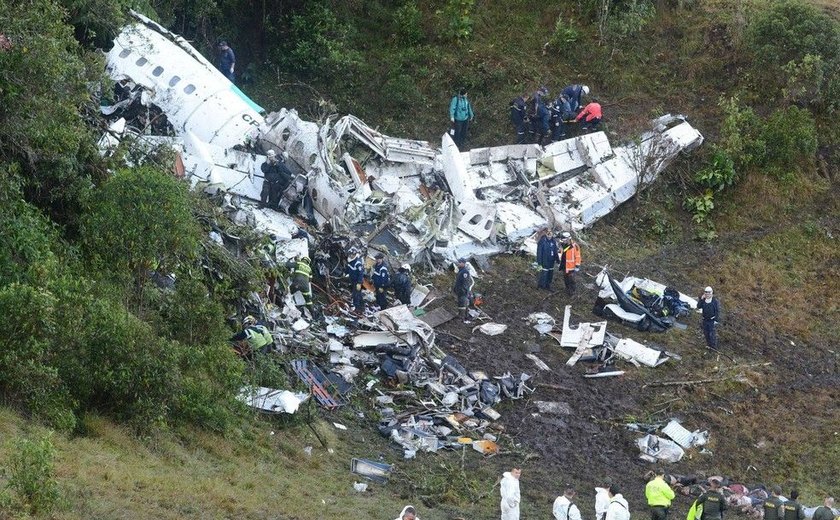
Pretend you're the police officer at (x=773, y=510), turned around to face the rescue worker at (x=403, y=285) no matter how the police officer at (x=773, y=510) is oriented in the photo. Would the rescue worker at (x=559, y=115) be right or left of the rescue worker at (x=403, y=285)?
right

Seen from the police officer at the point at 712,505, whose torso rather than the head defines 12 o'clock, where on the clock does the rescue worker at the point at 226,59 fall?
the rescue worker at the point at 226,59 is roughly at 10 o'clock from the police officer at the point at 712,505.

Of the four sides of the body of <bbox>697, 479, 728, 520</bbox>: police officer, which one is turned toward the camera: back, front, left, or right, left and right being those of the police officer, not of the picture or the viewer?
back

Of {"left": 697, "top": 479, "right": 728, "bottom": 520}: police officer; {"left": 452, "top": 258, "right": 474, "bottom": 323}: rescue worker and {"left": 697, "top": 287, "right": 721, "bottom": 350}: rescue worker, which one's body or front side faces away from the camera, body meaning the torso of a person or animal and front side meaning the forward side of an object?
{"left": 697, "top": 479, "right": 728, "bottom": 520}: police officer

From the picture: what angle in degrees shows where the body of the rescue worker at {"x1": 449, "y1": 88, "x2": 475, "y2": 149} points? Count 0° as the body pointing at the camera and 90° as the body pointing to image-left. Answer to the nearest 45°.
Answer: approximately 0°
